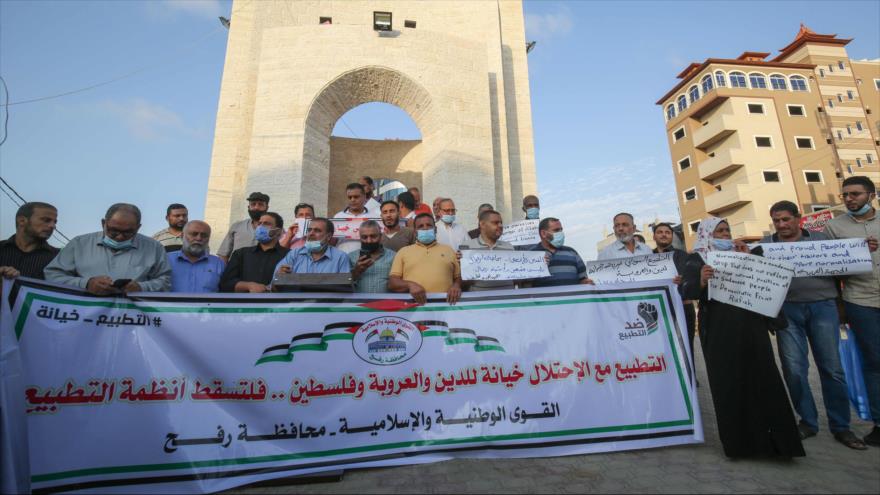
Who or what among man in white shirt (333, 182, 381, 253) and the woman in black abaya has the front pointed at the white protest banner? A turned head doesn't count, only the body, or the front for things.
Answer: the man in white shirt

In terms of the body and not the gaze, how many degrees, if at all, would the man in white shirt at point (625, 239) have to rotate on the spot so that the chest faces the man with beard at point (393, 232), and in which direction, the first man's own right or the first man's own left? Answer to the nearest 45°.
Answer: approximately 45° to the first man's own right

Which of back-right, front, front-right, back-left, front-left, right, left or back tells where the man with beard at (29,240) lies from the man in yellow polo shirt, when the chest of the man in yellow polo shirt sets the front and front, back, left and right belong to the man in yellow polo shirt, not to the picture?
right

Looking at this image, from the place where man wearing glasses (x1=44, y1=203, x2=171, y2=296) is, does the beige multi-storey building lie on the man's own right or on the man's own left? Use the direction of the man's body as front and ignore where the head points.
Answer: on the man's own left

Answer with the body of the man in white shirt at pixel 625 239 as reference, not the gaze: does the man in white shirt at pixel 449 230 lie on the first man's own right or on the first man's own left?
on the first man's own right

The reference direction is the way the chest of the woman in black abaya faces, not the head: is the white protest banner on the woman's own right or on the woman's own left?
on the woman's own right

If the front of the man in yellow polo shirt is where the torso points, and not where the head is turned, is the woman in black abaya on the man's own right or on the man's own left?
on the man's own left

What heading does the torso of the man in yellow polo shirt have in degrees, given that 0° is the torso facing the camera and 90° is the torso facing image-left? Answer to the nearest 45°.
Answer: approximately 0°
